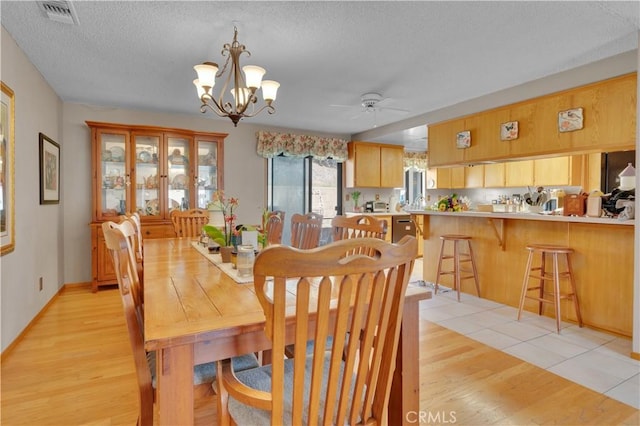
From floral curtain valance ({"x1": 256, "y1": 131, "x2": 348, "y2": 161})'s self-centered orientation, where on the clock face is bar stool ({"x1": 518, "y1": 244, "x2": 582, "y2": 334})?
The bar stool is roughly at 12 o'clock from the floral curtain valance.

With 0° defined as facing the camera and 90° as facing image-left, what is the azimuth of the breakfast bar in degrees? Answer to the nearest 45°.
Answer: approximately 45°

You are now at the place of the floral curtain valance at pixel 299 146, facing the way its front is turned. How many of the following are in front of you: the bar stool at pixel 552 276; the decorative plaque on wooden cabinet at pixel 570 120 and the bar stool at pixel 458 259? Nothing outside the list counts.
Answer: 3

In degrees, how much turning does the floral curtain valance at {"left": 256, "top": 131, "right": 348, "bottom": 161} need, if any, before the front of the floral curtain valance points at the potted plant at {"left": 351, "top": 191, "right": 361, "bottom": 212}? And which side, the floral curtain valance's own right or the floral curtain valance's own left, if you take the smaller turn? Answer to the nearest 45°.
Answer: approximately 90° to the floral curtain valance's own left

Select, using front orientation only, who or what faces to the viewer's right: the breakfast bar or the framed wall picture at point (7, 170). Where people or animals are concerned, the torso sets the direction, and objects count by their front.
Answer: the framed wall picture

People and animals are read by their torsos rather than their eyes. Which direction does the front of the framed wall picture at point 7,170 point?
to the viewer's right

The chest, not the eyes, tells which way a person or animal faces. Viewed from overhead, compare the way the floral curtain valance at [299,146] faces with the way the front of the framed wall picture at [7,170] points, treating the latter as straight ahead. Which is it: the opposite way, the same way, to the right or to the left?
to the right

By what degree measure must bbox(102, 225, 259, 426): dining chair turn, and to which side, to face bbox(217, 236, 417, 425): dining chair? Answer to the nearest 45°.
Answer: approximately 45° to its right

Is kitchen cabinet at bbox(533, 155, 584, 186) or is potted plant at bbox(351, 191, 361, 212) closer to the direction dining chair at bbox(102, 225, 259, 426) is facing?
the kitchen cabinet

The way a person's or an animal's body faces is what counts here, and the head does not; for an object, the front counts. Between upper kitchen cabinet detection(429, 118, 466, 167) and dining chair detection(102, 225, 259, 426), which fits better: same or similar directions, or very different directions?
very different directions

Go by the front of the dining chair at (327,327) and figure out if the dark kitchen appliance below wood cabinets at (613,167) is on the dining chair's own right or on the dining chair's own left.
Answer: on the dining chair's own right

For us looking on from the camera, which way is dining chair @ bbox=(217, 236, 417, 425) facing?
facing away from the viewer and to the left of the viewer

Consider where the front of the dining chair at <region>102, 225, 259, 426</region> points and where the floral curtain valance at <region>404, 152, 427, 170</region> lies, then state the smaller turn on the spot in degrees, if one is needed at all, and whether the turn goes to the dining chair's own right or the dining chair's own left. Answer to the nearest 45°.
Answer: approximately 45° to the dining chair's own left

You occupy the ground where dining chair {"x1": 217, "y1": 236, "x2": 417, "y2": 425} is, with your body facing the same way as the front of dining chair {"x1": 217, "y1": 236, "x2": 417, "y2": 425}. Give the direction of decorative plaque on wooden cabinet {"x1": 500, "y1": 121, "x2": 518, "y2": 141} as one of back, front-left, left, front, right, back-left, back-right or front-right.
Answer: right
